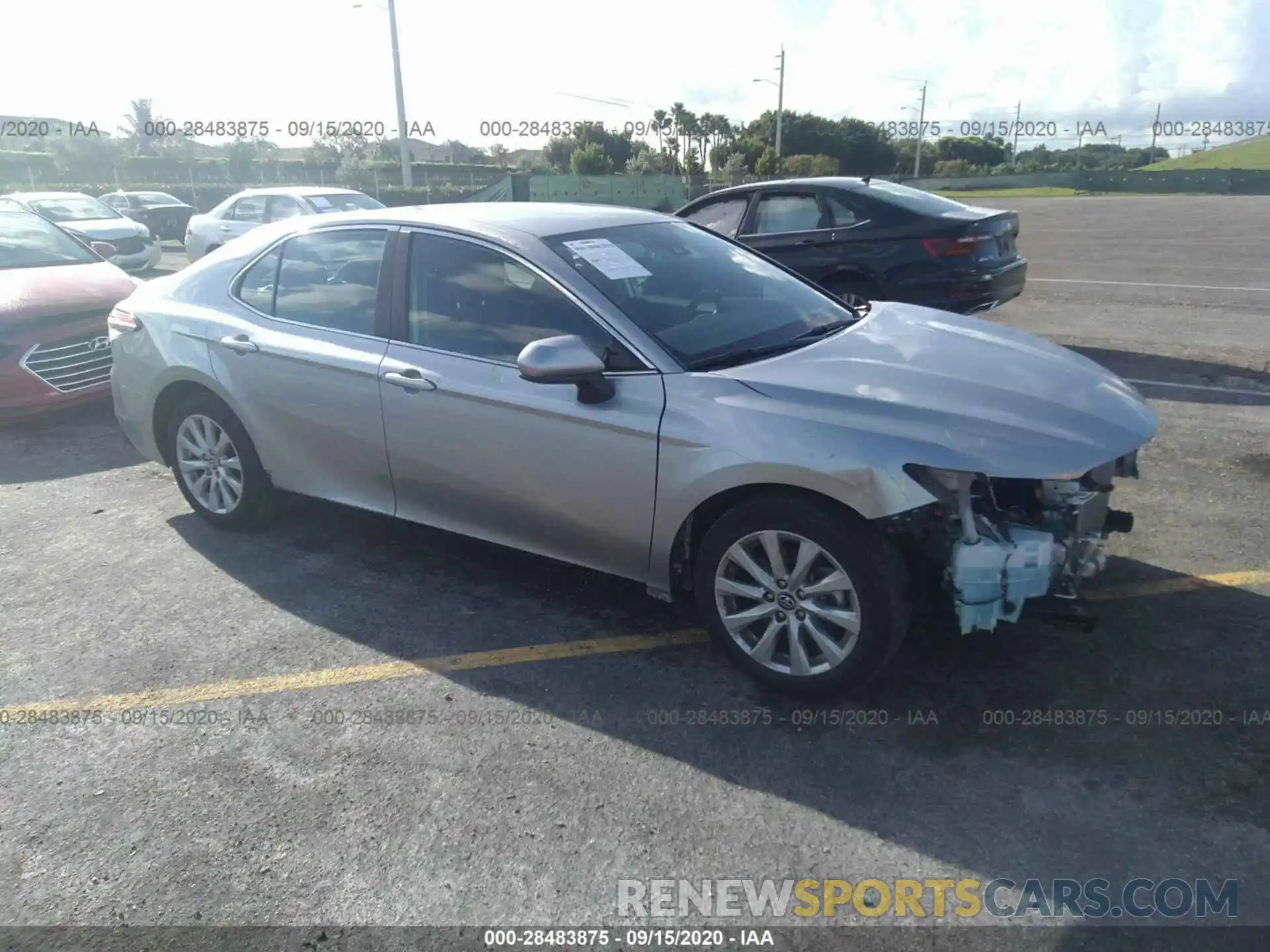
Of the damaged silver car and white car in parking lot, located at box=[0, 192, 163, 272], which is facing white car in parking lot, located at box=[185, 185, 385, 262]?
white car in parking lot, located at box=[0, 192, 163, 272]

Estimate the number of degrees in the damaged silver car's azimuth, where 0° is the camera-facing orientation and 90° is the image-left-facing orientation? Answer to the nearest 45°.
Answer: approximately 315°

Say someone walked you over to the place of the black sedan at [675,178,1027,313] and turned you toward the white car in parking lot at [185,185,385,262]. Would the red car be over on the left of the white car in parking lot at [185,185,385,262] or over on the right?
left

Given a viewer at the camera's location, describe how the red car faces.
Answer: facing the viewer and to the right of the viewer

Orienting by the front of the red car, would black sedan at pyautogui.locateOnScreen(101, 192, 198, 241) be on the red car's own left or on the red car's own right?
on the red car's own left

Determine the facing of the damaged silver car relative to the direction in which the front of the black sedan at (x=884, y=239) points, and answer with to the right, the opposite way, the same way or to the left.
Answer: the opposite way

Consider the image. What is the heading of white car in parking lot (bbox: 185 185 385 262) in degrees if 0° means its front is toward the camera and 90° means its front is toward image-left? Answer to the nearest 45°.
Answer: approximately 315°

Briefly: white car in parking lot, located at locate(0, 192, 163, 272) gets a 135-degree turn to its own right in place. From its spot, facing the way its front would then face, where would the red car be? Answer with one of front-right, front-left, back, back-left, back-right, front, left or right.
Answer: left

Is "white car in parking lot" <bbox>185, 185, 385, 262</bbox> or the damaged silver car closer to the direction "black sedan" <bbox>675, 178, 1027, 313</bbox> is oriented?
the white car in parking lot

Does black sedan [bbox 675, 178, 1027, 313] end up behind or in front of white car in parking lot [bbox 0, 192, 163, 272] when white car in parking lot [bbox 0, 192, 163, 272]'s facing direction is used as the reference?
in front

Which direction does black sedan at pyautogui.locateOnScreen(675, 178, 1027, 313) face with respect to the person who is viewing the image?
facing away from the viewer and to the left of the viewer

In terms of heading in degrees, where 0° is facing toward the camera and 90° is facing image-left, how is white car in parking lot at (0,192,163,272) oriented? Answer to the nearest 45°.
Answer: approximately 315°

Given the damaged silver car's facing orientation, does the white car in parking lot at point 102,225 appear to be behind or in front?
behind
